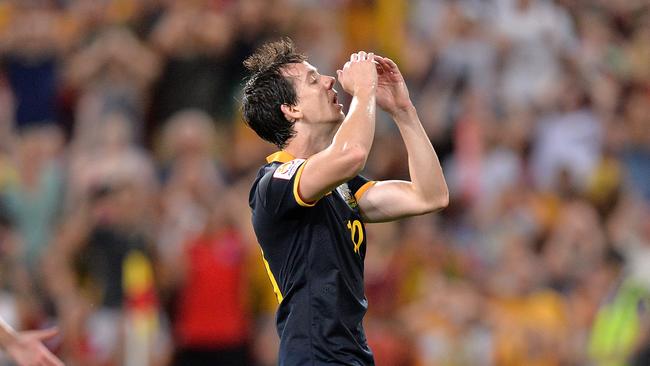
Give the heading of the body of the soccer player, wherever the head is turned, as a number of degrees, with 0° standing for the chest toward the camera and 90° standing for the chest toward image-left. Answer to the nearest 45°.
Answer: approximately 270°

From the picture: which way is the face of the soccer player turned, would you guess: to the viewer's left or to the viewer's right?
to the viewer's right
